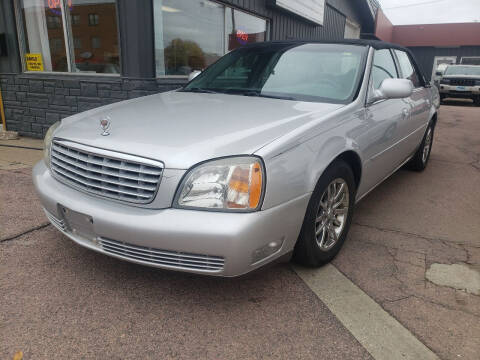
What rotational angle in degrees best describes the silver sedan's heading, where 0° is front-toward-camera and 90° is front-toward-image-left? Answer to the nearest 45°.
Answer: approximately 45°
